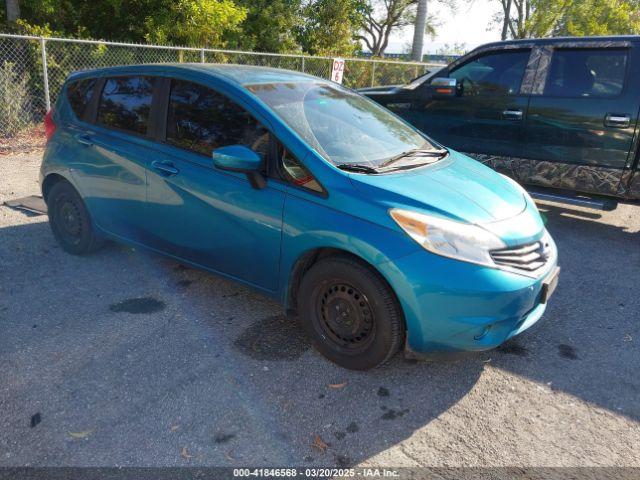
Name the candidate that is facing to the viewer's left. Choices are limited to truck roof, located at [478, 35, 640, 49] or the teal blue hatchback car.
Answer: the truck roof

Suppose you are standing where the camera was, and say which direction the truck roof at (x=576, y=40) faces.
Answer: facing to the left of the viewer

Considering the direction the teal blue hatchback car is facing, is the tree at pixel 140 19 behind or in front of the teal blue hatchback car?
behind

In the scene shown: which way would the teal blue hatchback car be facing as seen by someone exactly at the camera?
facing the viewer and to the right of the viewer

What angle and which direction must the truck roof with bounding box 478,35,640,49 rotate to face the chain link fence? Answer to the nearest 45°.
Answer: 0° — it already faces it

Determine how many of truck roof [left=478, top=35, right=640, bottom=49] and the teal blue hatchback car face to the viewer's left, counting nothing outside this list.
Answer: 1

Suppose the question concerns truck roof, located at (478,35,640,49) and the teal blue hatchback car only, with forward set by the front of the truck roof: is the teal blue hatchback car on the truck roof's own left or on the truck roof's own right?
on the truck roof's own left

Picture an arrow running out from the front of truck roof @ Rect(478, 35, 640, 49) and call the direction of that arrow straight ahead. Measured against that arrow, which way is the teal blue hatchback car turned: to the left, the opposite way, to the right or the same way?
the opposite way

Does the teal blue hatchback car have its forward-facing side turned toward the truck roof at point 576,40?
no

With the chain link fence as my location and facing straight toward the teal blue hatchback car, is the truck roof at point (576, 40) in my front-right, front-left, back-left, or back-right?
front-left
